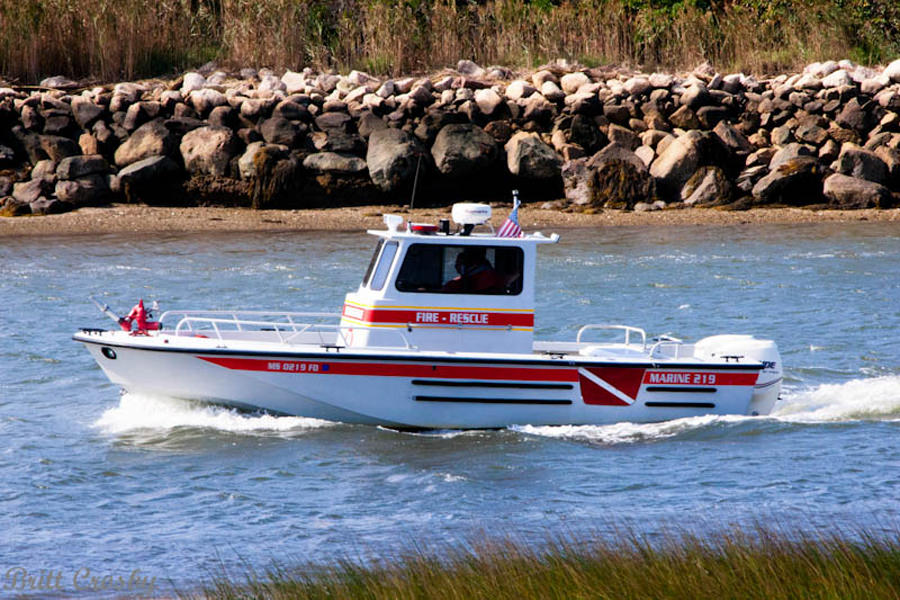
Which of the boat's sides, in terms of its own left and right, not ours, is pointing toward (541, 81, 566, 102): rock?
right

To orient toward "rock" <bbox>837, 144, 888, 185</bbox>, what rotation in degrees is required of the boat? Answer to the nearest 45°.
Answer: approximately 135° to its right

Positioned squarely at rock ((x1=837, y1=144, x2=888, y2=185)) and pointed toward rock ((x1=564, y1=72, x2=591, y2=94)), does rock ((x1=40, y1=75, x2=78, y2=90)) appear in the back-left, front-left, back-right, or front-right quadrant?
front-left

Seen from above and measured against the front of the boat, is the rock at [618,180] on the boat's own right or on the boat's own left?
on the boat's own right

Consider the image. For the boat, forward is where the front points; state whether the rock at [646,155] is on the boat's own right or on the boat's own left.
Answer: on the boat's own right

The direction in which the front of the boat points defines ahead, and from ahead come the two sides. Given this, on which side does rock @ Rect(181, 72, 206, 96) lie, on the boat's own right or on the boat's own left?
on the boat's own right

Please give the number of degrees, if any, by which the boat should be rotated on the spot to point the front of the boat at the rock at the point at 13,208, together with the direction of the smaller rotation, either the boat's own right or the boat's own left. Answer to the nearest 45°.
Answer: approximately 45° to the boat's own right

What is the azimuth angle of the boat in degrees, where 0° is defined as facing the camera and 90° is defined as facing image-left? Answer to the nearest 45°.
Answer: approximately 90°

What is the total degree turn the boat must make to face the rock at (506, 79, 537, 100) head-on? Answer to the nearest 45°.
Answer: approximately 90° to its right

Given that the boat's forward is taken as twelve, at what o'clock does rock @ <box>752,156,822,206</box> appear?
The rock is roughly at 4 o'clock from the boat.

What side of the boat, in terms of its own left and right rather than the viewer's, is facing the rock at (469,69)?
right

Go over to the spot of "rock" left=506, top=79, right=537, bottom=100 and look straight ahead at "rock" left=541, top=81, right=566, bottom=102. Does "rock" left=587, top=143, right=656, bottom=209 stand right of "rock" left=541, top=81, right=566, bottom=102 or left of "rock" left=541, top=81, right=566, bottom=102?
right

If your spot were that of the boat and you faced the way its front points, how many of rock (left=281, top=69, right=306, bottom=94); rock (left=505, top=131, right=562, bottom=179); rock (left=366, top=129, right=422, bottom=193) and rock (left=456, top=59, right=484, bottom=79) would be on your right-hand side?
4

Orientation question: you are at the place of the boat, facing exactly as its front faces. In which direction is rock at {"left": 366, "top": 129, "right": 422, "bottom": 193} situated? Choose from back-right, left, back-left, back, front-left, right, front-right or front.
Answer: right
